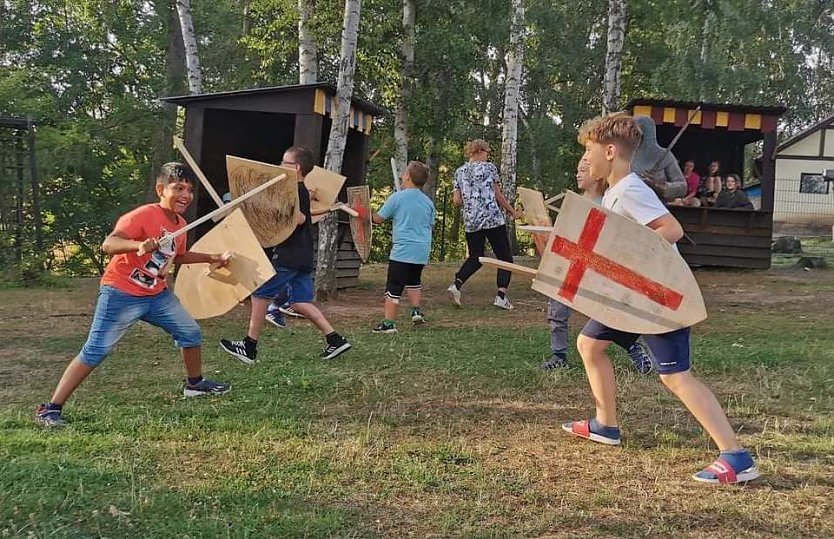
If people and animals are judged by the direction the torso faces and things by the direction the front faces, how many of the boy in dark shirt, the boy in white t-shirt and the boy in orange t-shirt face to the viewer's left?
2

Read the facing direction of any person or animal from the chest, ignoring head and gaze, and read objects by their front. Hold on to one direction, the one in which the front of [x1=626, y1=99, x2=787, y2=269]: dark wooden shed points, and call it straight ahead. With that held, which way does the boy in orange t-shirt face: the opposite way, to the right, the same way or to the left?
to the left

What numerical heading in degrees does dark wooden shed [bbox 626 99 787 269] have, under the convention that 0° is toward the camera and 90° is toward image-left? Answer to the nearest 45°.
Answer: approximately 0°

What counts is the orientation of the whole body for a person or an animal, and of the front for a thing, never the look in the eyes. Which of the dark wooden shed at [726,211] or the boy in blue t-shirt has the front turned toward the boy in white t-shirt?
the dark wooden shed

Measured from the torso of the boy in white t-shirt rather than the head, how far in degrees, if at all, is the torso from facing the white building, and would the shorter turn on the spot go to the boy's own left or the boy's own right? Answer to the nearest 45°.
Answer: approximately 90° to the boy's own right

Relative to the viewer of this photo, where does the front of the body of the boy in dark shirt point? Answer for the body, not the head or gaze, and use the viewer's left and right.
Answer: facing to the left of the viewer

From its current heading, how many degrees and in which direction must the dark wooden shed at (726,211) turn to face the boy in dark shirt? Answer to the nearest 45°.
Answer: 0° — it already faces them

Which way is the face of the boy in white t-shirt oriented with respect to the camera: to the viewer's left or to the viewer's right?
to the viewer's left

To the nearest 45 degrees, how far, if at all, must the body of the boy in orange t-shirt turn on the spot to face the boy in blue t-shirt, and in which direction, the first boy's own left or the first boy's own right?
approximately 90° to the first boy's own left

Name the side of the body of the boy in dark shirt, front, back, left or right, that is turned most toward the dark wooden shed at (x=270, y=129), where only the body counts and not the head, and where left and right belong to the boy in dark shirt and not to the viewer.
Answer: right

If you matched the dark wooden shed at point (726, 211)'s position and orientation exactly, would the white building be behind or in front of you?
behind

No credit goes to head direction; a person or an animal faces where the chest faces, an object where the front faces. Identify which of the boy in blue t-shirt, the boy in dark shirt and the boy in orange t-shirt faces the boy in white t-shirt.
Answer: the boy in orange t-shirt

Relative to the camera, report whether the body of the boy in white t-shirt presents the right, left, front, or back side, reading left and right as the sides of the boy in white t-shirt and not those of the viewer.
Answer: left

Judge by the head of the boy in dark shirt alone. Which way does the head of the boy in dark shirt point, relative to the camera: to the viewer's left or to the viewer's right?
to the viewer's left

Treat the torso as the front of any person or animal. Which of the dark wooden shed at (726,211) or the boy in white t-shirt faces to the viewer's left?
the boy in white t-shirt

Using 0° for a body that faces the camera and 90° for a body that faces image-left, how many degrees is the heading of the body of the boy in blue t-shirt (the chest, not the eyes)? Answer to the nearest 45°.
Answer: approximately 135°
